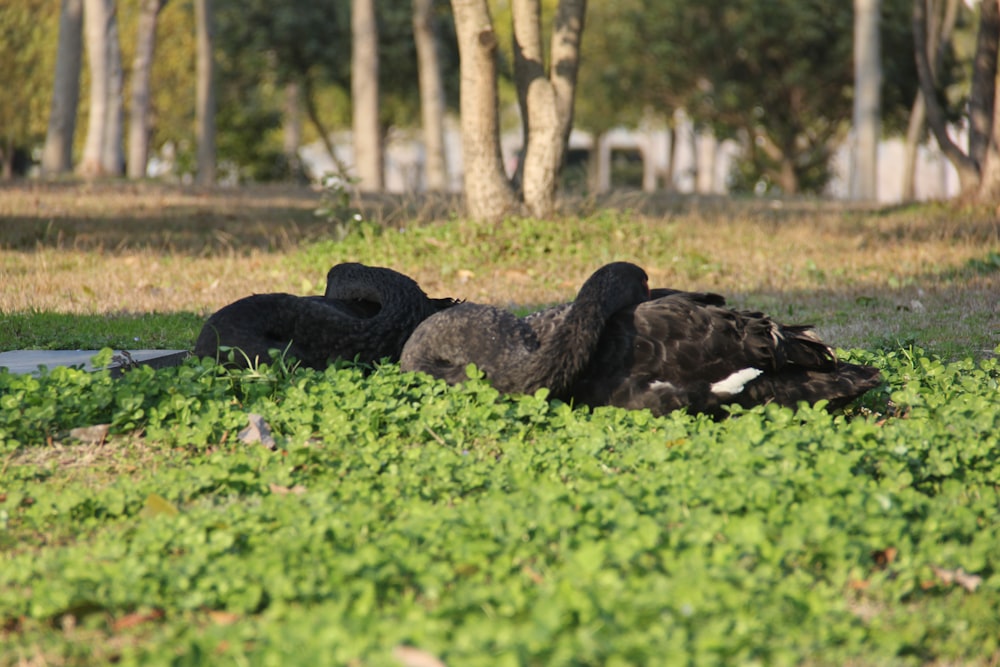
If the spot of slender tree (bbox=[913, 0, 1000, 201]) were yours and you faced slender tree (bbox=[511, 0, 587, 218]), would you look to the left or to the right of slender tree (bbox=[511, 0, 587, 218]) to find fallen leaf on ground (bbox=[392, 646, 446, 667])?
left

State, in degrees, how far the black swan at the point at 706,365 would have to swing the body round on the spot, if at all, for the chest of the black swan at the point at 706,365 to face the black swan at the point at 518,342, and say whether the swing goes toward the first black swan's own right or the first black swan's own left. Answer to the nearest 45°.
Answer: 0° — it already faces it

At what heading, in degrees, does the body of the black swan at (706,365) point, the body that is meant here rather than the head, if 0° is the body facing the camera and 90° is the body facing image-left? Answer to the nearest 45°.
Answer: approximately 90°
